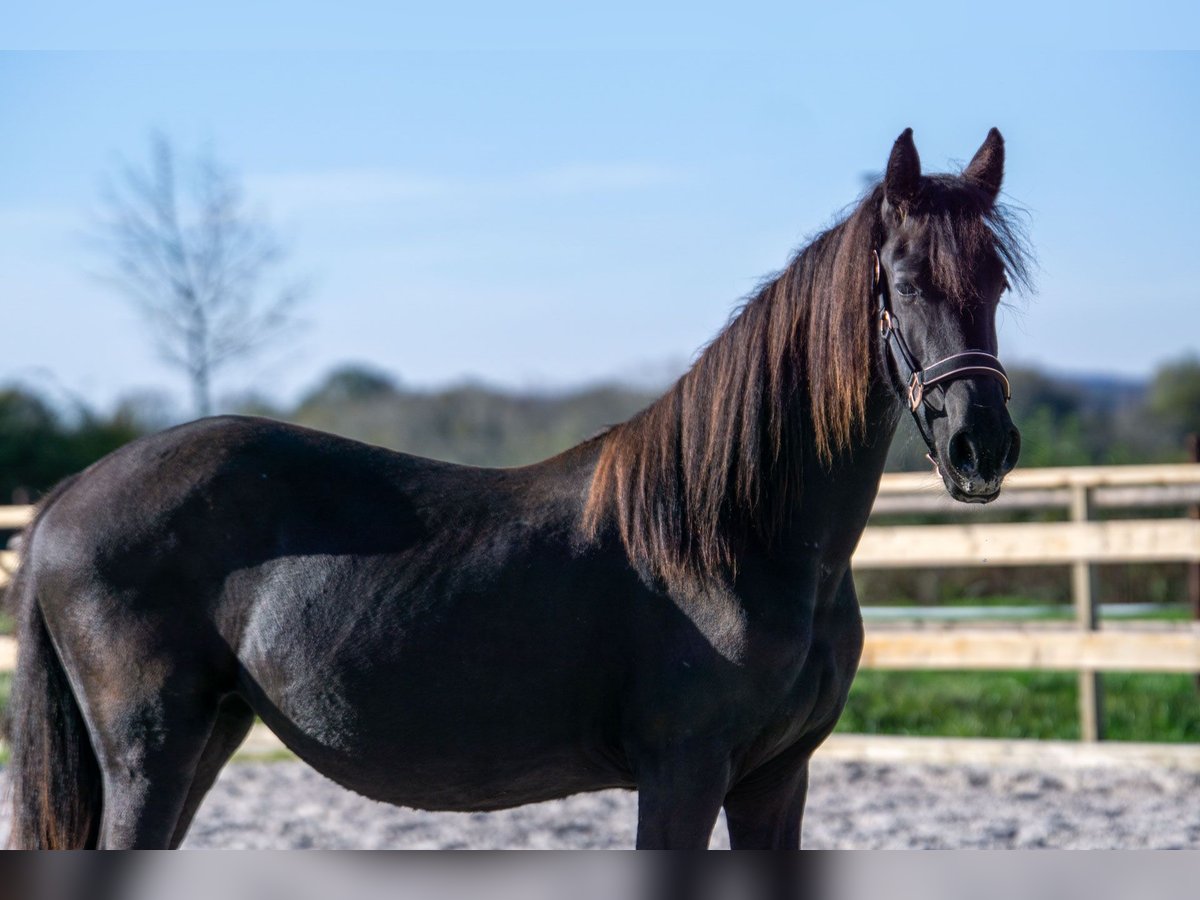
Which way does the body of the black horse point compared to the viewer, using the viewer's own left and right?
facing to the right of the viewer
